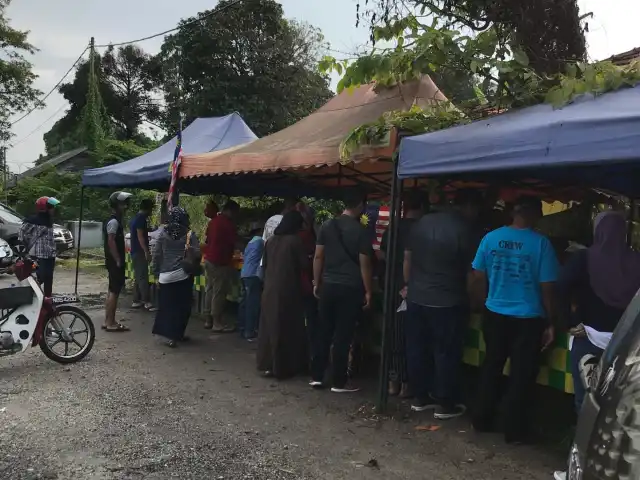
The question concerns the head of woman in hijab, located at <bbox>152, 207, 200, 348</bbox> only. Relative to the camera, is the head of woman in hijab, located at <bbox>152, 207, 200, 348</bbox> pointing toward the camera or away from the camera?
away from the camera

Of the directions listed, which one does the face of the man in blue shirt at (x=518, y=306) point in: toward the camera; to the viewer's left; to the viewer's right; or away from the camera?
away from the camera

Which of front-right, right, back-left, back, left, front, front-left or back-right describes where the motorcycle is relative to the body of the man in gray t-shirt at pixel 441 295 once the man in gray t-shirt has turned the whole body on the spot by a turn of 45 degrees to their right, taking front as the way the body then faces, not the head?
back

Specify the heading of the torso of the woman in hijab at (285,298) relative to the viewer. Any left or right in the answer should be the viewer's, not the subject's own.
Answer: facing away from the viewer and to the right of the viewer

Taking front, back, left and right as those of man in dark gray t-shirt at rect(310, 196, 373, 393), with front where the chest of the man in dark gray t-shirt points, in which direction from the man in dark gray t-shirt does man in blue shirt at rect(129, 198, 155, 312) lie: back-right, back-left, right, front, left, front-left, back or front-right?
left

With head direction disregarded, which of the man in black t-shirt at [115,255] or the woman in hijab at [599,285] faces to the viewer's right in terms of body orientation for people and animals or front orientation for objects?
the man in black t-shirt

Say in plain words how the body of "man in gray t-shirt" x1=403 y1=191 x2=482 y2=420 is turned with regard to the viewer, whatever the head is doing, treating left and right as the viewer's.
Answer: facing away from the viewer and to the right of the viewer

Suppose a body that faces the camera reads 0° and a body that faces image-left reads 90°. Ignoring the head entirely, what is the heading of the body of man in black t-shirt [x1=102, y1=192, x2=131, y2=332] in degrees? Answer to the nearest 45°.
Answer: approximately 270°

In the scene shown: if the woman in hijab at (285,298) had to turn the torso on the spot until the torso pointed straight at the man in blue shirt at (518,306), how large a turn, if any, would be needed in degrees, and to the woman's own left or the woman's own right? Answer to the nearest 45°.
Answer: approximately 90° to the woman's own right

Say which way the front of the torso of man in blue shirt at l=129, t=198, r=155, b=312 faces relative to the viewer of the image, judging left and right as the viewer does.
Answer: facing to the right of the viewer

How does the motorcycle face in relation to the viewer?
to the viewer's right
